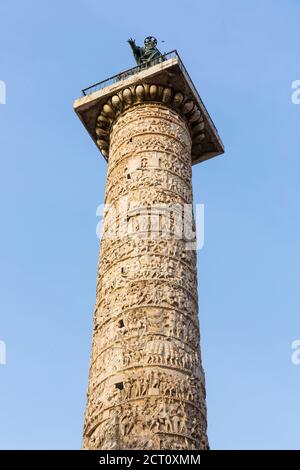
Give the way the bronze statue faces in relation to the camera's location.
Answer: facing the viewer and to the left of the viewer
